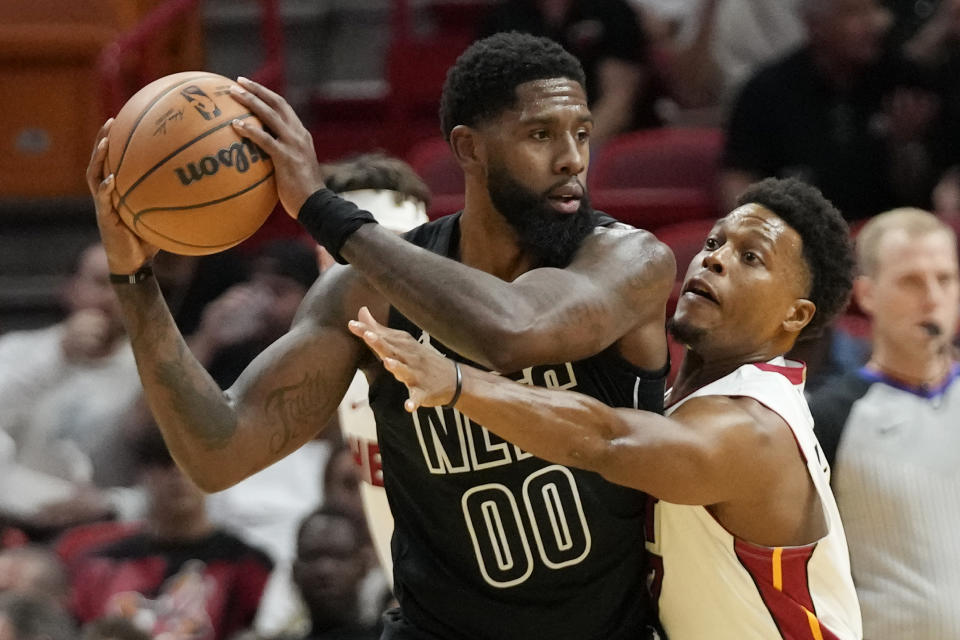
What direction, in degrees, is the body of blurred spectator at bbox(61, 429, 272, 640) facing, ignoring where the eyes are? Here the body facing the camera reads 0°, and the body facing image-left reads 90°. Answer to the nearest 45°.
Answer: approximately 0°

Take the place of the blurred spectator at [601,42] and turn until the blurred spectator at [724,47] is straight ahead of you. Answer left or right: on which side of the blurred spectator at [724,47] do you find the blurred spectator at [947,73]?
right

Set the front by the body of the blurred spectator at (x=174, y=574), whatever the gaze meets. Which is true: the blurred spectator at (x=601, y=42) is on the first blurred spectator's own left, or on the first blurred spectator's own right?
on the first blurred spectator's own left

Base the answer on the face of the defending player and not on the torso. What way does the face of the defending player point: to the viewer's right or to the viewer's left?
to the viewer's left

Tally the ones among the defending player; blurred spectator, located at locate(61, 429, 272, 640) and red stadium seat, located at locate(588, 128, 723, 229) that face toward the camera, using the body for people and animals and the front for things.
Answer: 2

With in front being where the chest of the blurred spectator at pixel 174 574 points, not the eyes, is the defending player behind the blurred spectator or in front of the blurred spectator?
in front

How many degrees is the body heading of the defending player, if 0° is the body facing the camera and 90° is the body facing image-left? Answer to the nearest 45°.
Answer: approximately 90°

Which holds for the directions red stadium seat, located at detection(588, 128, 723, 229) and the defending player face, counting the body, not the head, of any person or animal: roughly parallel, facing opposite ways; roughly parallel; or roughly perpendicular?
roughly perpendicular

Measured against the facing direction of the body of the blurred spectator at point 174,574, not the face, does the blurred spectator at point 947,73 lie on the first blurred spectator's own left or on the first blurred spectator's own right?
on the first blurred spectator's own left

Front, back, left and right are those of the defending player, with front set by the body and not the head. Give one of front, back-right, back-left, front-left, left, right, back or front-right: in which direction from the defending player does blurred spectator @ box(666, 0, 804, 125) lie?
right

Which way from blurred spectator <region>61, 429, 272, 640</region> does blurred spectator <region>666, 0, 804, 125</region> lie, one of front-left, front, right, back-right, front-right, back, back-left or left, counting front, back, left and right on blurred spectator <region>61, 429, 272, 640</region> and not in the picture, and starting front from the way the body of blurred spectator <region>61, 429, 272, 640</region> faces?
back-left

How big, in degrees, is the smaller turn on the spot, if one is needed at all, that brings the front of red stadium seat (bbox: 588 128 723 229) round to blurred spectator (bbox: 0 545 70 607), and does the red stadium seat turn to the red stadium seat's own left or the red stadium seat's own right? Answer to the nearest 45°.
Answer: approximately 45° to the red stadium seat's own right
